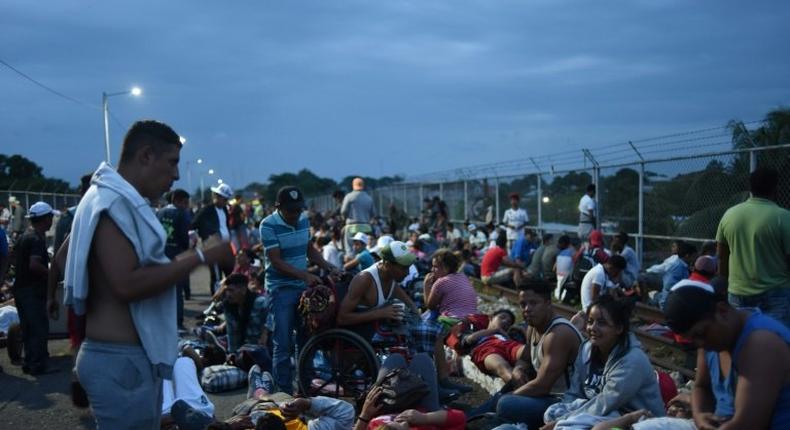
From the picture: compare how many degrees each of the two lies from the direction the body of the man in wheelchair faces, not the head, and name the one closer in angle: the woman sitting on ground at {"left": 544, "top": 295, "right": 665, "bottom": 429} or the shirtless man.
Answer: the woman sitting on ground

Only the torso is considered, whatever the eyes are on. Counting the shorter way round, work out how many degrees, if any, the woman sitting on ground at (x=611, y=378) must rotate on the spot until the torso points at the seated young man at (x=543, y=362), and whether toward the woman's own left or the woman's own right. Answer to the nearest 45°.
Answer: approximately 90° to the woman's own right

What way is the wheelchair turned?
to the viewer's right

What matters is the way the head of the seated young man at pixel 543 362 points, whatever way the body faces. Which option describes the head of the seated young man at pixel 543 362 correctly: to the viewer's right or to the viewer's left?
to the viewer's left

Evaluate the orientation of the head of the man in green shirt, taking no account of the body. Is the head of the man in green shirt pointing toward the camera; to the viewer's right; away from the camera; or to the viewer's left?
away from the camera

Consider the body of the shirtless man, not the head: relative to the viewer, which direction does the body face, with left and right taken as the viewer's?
facing to the right of the viewer

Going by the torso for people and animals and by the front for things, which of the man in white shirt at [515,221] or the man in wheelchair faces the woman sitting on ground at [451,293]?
the man in white shirt

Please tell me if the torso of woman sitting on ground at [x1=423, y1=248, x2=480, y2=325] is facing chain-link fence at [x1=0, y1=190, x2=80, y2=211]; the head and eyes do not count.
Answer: yes

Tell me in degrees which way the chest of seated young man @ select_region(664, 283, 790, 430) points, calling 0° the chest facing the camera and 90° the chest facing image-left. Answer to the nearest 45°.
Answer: approximately 90°

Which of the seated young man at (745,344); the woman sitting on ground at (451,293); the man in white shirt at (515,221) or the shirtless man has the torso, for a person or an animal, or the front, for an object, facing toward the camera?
the man in white shirt

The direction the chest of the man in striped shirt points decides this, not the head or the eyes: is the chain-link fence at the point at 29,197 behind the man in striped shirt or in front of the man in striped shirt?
behind

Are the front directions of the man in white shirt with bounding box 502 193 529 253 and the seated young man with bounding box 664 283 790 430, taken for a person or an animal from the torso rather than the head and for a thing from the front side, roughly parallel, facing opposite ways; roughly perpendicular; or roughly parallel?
roughly perpendicular

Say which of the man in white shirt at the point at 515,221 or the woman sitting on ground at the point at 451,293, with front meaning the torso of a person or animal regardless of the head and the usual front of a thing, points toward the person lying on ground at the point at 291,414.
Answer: the man in white shirt
